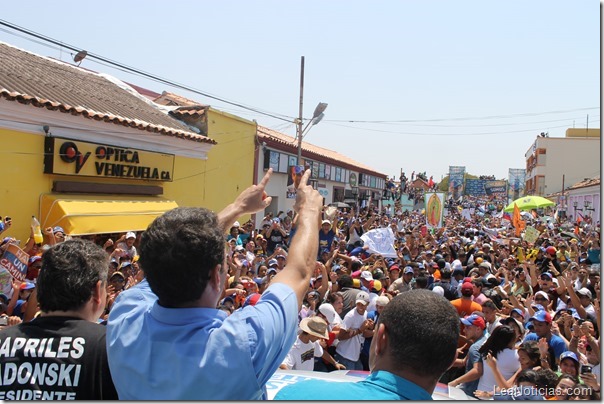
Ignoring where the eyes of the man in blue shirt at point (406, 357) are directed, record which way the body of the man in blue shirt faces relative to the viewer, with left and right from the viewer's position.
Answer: facing away from the viewer and to the left of the viewer

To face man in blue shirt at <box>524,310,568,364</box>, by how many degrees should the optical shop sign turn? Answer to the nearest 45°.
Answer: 0° — it already faces them

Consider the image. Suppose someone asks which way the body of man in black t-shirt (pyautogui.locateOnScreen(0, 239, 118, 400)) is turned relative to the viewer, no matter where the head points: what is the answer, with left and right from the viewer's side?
facing away from the viewer and to the right of the viewer

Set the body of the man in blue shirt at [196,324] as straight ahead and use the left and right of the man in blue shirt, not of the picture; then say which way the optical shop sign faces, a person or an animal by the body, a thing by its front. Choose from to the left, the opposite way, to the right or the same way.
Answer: to the right

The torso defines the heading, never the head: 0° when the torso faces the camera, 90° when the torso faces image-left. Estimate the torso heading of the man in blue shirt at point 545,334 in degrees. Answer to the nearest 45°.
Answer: approximately 45°

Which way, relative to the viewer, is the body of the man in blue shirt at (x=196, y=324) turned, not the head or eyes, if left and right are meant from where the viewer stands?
facing away from the viewer and to the right of the viewer

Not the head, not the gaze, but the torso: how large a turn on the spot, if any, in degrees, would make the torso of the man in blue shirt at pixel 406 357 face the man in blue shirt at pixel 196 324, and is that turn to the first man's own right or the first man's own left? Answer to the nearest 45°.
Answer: approximately 45° to the first man's own left
